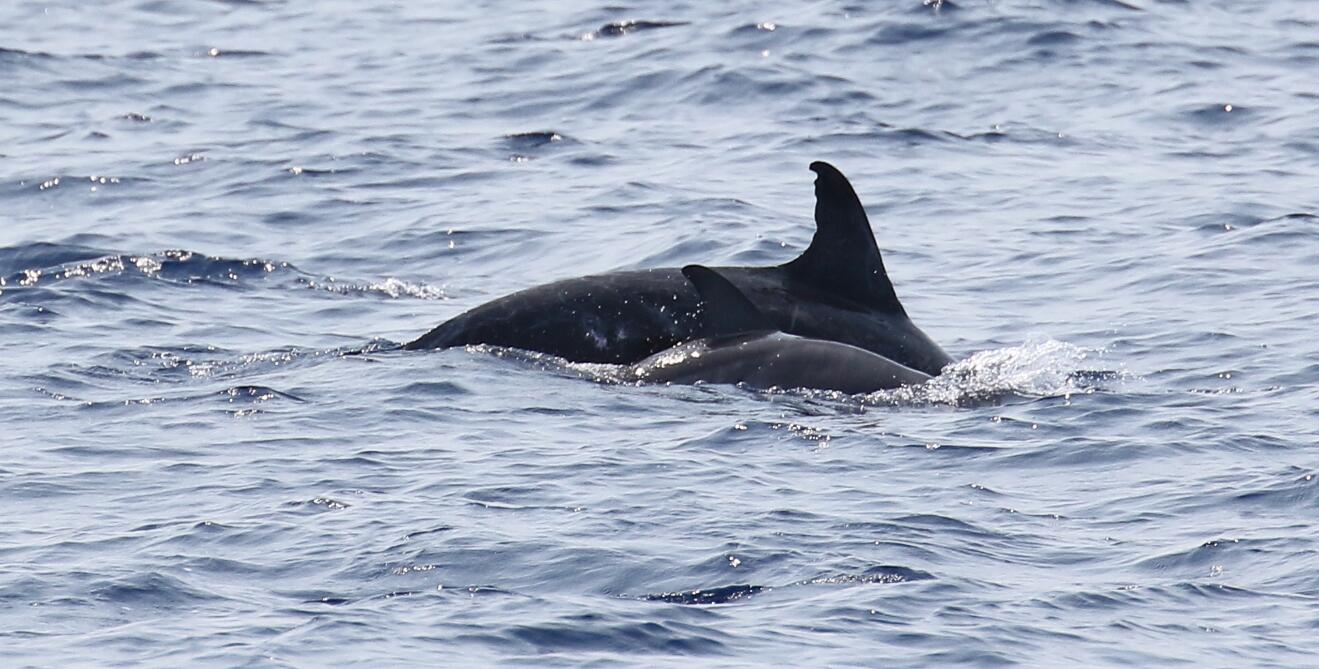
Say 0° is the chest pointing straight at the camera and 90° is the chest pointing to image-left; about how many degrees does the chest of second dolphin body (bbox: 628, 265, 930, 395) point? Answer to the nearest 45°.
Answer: approximately 270°

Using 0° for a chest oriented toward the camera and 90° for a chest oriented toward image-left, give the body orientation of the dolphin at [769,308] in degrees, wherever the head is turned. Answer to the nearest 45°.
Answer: approximately 270°

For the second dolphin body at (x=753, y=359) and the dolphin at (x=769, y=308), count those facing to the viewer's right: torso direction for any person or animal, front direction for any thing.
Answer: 2

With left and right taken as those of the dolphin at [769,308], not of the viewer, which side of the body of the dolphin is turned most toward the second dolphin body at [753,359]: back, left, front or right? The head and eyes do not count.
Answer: right

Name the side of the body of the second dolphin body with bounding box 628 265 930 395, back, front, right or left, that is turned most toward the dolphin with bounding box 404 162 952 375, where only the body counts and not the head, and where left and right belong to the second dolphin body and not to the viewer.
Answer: left
